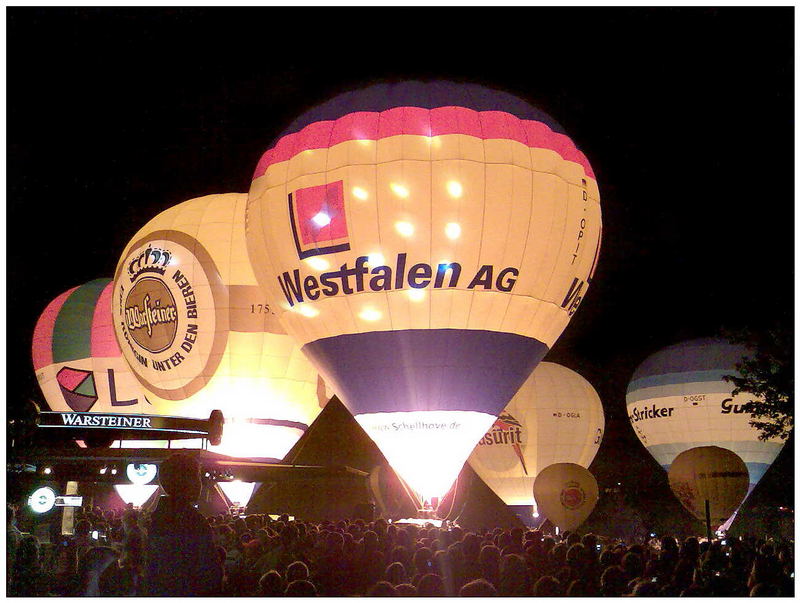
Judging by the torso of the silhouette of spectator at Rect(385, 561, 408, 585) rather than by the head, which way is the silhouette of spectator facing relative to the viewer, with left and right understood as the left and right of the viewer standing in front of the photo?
facing away from the viewer

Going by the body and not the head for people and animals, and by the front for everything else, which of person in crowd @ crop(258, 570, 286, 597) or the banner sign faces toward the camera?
the banner sign

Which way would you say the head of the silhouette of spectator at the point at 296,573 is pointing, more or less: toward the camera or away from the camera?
away from the camera

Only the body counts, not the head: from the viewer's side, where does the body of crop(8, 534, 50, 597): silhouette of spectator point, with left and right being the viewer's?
facing away from the viewer

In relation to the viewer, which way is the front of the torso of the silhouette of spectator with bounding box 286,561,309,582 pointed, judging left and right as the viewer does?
facing away from the viewer

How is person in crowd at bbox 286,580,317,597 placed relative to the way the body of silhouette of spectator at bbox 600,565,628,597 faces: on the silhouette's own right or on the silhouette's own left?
on the silhouette's own left

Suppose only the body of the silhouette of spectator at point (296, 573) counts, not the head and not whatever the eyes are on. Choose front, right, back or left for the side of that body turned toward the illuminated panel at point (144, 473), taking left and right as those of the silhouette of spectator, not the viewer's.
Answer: front

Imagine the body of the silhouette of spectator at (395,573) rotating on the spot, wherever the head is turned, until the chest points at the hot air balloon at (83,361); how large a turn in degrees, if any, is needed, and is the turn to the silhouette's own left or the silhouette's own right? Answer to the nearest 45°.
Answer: approximately 45° to the silhouette's own left

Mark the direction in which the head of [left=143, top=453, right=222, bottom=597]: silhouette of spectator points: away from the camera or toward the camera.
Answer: away from the camera

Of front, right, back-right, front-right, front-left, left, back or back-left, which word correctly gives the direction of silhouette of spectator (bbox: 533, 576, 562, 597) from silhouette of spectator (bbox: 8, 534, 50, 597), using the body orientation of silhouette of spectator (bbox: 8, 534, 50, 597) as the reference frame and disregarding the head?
back-right

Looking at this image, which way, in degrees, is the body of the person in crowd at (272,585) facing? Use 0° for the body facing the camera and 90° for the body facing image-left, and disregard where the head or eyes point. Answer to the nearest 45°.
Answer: approximately 180°
